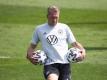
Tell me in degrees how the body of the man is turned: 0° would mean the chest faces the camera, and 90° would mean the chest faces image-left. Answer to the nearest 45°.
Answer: approximately 0°
